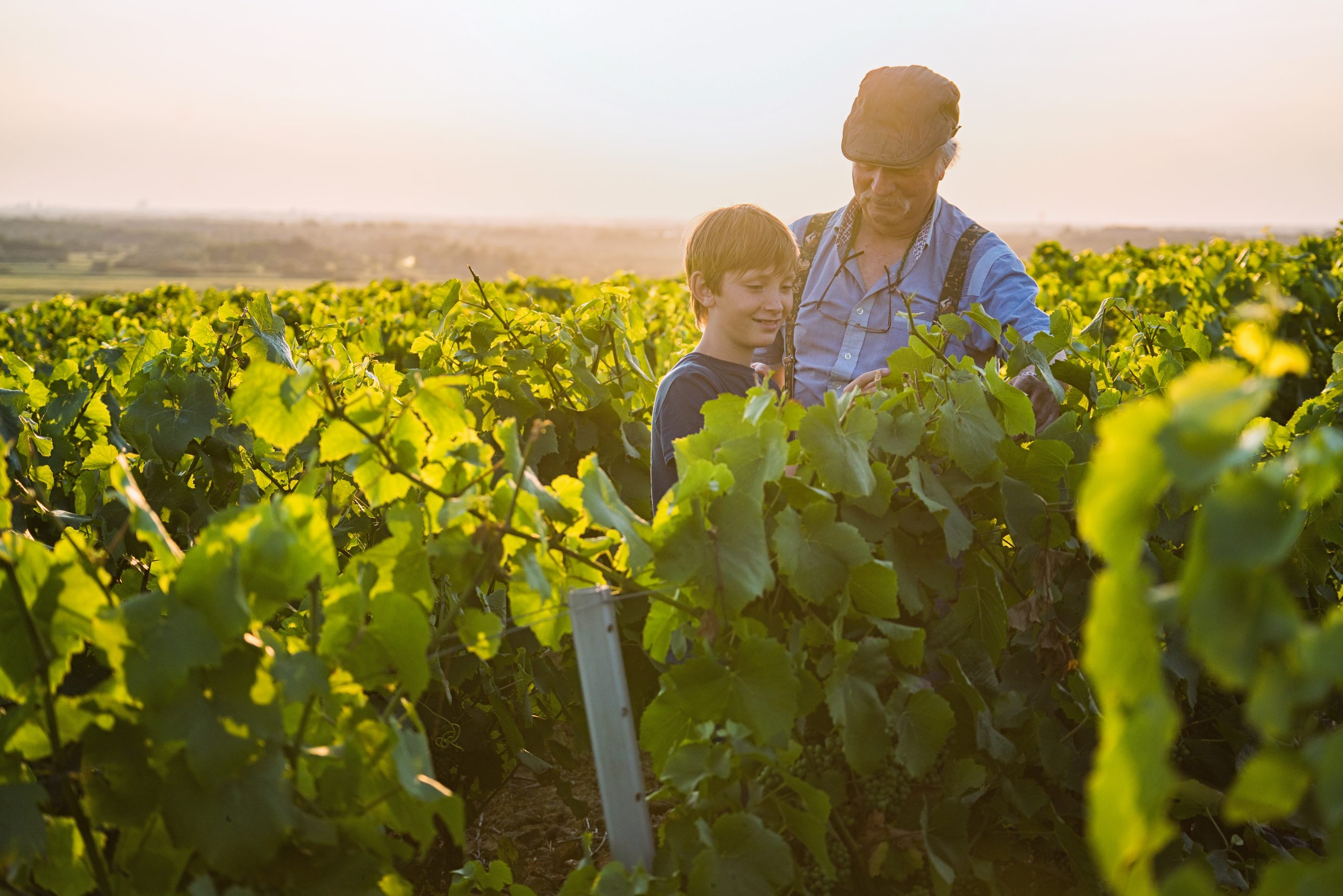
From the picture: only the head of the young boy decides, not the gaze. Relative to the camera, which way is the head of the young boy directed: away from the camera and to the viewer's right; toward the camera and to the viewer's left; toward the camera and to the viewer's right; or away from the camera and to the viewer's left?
toward the camera and to the viewer's right

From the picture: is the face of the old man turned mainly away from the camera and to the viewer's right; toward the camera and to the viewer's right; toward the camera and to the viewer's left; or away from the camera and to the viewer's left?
toward the camera and to the viewer's left

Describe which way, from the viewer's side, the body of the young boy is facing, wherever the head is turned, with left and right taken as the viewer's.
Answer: facing the viewer and to the right of the viewer
